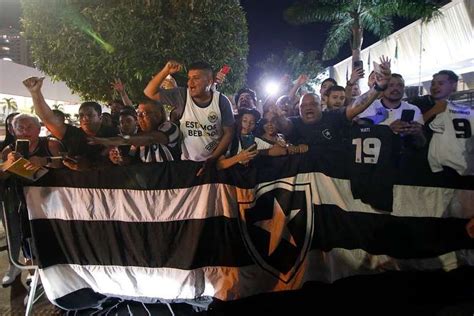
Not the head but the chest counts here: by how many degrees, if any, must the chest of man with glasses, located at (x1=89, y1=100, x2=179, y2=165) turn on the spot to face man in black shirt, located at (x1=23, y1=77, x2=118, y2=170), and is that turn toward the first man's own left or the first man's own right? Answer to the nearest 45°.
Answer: approximately 45° to the first man's own right

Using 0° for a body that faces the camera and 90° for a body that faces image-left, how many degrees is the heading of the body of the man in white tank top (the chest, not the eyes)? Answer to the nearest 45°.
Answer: approximately 0°

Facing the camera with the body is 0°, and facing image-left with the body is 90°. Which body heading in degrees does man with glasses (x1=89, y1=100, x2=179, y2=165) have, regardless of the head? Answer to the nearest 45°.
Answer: approximately 45°

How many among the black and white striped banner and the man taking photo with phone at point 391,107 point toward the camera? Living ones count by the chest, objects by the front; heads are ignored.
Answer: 2

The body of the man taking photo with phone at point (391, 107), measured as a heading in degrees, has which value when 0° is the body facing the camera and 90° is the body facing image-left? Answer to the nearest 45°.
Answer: approximately 0°

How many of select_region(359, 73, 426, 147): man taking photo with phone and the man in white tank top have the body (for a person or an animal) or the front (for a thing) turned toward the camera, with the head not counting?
2

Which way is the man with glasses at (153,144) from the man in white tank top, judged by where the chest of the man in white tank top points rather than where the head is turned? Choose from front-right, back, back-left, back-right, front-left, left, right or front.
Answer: right

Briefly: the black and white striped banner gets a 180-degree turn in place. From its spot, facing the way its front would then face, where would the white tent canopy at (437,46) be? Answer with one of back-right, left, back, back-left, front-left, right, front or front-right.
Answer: front-right

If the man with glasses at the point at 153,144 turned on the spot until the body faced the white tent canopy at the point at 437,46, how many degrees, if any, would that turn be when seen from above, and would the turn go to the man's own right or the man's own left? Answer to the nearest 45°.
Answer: approximately 180°
